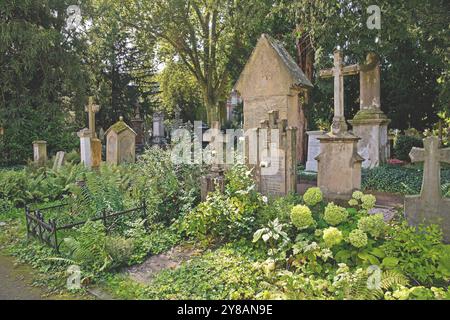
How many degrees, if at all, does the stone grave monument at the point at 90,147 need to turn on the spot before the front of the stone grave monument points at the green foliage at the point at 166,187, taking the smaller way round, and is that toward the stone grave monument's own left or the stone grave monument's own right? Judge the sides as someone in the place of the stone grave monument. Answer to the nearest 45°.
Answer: approximately 45° to the stone grave monument's own left

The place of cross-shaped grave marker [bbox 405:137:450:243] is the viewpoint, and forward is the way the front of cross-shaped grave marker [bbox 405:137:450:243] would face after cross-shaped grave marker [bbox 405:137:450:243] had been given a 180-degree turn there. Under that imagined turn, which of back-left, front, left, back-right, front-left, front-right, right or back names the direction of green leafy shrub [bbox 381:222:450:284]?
back

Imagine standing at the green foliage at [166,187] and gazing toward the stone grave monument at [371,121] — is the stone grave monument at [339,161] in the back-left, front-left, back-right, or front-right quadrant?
front-right

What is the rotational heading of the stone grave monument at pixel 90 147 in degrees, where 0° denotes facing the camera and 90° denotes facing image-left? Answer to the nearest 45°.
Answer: approximately 45°

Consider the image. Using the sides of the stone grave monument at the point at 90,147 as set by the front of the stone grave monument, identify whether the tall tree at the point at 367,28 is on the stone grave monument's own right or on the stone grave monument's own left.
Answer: on the stone grave monument's own left

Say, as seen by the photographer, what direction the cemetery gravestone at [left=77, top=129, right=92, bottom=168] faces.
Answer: facing the viewer and to the left of the viewer

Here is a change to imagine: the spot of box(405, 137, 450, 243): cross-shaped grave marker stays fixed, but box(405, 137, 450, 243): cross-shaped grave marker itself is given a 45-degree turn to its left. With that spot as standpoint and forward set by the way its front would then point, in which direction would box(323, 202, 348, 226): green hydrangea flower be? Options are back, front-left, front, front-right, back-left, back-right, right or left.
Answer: right

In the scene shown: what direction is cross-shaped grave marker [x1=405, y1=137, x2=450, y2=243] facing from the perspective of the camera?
toward the camera

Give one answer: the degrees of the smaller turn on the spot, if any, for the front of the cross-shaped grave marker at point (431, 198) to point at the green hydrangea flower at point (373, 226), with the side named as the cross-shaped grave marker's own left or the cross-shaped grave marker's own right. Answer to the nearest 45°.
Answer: approximately 45° to the cross-shaped grave marker's own right

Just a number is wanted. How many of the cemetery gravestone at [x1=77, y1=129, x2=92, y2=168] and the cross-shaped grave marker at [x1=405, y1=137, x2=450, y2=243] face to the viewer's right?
0

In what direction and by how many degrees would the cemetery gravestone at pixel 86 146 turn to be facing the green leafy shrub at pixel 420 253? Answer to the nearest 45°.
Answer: approximately 45° to its left

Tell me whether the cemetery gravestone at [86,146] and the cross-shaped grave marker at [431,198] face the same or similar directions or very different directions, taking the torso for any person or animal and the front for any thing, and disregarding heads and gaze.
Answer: same or similar directions

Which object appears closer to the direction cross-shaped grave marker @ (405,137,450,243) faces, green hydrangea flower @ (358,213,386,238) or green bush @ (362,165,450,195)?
the green hydrangea flower

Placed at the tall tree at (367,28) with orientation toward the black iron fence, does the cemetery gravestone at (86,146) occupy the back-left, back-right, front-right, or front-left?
front-right

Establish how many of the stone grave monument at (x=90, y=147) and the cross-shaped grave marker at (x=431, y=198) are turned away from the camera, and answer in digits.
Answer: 0

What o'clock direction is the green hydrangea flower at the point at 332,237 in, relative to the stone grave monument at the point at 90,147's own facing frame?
The green hydrangea flower is roughly at 10 o'clock from the stone grave monument.
